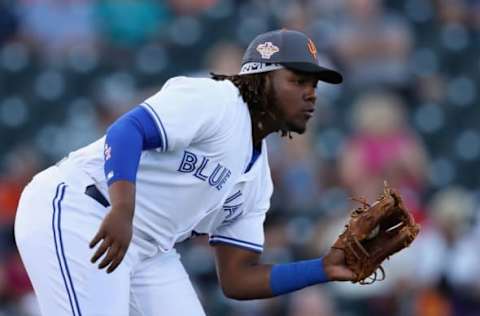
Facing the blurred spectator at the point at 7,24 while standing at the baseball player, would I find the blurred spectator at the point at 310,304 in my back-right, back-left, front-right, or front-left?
front-right

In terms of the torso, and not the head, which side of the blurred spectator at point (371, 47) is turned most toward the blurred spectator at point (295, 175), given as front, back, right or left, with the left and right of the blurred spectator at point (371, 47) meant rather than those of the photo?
front

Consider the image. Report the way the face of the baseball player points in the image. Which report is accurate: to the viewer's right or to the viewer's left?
to the viewer's right

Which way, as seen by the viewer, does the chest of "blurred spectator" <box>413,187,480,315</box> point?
toward the camera

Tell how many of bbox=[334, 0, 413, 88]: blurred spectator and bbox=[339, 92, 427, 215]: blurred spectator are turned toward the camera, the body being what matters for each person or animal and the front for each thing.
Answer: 2

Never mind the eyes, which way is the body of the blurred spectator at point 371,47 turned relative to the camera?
toward the camera

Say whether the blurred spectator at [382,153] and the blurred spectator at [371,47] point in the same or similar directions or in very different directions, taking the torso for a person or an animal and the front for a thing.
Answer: same or similar directions

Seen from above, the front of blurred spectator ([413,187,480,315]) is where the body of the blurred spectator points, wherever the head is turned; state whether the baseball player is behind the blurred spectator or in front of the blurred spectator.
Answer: in front

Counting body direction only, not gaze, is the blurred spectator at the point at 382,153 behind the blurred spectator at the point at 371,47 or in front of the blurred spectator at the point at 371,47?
in front

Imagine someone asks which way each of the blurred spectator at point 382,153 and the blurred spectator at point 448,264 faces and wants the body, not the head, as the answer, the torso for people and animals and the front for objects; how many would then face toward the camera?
2

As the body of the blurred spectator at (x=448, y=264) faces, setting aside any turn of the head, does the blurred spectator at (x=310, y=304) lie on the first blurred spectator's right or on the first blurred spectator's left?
on the first blurred spectator's right
